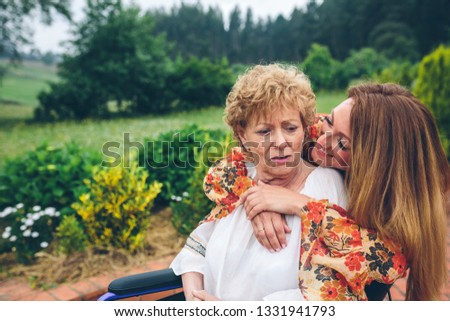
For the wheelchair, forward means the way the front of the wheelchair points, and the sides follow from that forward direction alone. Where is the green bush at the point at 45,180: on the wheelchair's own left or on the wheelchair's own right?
on the wheelchair's own right

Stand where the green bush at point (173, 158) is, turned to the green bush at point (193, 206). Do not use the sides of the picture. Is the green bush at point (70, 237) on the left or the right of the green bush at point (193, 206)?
right

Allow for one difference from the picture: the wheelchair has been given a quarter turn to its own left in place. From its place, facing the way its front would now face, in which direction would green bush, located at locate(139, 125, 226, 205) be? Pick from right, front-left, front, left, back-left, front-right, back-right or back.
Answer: back-left

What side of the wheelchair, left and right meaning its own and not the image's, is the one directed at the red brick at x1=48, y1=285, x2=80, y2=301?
right

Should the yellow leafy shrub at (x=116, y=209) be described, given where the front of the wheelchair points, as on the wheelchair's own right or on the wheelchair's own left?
on the wheelchair's own right

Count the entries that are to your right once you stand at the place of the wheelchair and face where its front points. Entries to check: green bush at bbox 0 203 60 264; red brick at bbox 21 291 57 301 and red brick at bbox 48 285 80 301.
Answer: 3

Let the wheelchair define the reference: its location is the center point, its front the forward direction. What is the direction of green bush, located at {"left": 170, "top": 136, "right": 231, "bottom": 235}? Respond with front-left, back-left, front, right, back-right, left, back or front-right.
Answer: back-right

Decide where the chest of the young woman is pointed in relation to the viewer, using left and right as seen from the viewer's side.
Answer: facing to the left of the viewer

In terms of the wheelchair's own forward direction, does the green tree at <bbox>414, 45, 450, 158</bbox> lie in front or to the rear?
to the rear

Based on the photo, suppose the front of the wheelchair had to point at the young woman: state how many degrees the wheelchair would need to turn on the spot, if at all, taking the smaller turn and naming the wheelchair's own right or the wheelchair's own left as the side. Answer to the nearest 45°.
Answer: approximately 135° to the wheelchair's own left

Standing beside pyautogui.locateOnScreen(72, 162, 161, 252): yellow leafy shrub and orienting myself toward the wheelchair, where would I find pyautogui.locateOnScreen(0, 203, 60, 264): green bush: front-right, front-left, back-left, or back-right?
back-right

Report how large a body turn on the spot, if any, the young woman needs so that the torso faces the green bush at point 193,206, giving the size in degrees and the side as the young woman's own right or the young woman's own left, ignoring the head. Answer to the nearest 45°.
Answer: approximately 45° to the young woman's own right

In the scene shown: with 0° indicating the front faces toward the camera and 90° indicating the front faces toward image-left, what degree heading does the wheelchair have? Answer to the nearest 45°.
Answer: approximately 45°
